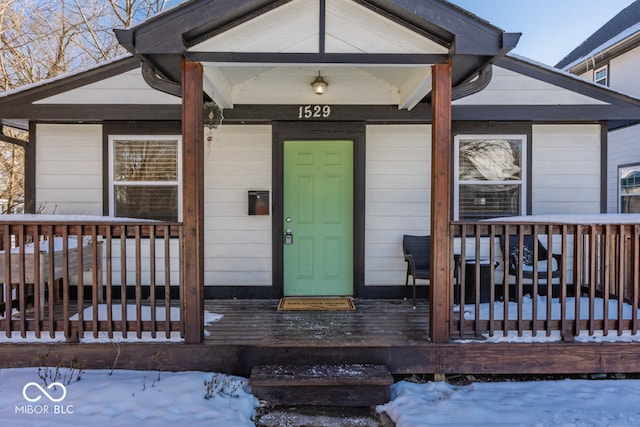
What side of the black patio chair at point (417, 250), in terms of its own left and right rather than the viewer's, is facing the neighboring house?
left

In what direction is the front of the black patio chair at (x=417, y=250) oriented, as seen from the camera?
facing the viewer and to the right of the viewer

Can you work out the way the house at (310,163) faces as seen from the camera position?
facing the viewer

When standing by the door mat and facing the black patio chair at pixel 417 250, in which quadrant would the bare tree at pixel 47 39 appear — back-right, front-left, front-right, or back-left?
back-left

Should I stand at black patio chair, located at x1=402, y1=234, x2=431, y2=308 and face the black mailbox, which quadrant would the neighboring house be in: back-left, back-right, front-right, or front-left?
back-right

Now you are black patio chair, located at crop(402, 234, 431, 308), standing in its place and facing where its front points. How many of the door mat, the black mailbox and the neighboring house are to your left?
1

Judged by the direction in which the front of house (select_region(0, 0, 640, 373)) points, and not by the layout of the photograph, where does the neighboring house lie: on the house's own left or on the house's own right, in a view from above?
on the house's own left

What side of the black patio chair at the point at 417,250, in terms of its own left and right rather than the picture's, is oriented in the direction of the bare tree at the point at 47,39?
back

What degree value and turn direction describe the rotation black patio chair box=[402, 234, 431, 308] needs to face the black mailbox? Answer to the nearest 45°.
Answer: approximately 135° to its right

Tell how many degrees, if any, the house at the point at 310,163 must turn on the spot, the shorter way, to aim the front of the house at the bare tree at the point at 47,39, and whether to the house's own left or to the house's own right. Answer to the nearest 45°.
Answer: approximately 135° to the house's own right
